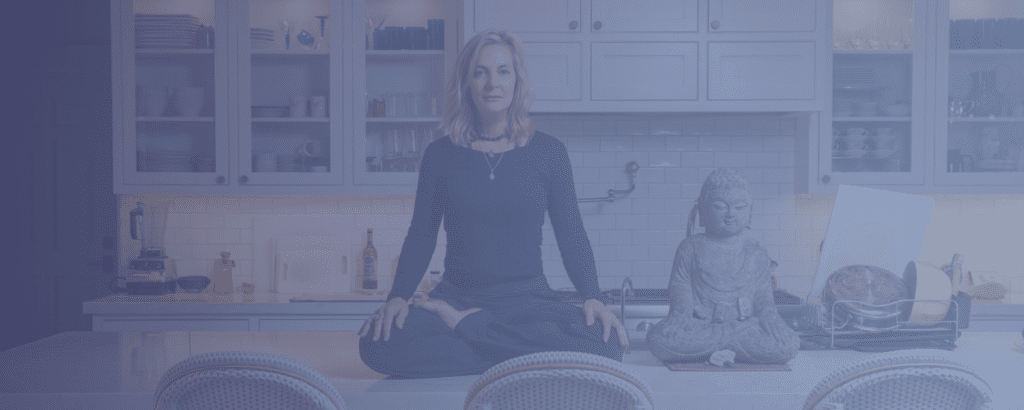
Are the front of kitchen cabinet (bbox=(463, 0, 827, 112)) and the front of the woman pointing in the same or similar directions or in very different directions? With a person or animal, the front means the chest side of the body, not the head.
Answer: same or similar directions

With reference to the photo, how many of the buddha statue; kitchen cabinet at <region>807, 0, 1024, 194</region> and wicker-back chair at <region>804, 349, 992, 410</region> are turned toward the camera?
2

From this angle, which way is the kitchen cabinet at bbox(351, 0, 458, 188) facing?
toward the camera

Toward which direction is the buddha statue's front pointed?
toward the camera

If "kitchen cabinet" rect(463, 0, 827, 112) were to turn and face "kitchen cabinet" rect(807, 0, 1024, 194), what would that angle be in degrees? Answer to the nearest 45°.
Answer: approximately 90° to its left

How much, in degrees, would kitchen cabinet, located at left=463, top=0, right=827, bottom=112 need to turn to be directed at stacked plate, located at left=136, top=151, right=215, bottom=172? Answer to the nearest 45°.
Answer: approximately 90° to its right

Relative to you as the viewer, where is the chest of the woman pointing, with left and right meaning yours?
facing the viewer

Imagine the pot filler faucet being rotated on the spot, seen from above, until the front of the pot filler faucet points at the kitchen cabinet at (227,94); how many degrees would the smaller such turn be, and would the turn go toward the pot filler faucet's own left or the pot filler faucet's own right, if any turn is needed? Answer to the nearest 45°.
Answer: approximately 45° to the pot filler faucet's own right

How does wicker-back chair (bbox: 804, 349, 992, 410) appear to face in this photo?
away from the camera

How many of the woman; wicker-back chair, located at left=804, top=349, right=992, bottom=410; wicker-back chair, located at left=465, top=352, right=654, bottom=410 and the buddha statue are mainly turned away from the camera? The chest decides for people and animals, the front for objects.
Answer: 2

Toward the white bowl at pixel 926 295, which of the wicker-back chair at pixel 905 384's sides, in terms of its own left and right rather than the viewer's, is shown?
front

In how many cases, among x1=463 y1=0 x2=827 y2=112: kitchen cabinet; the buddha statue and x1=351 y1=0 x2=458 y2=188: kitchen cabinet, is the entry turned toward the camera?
3

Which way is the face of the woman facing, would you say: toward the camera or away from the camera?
toward the camera

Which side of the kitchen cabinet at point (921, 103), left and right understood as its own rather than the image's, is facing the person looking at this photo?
front
